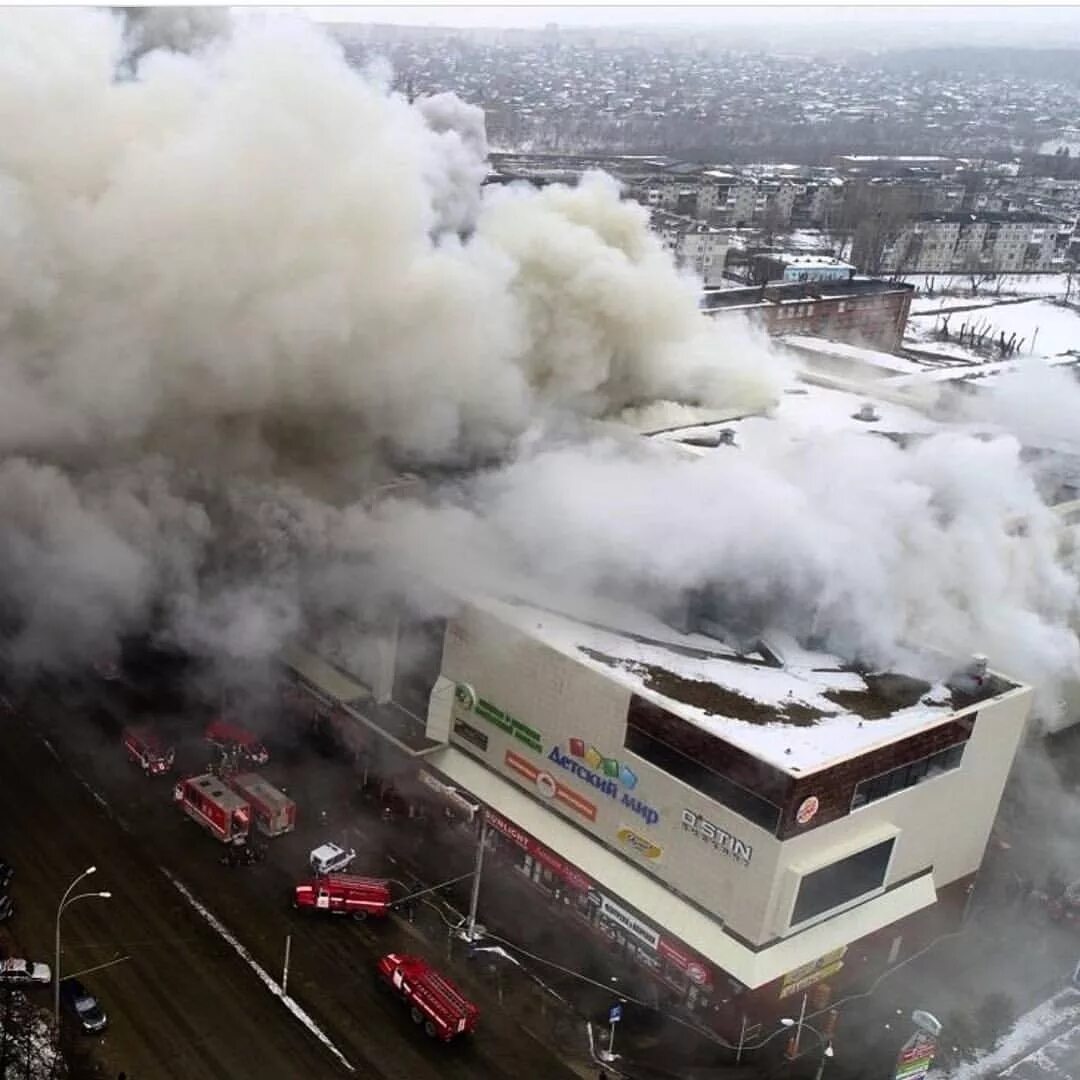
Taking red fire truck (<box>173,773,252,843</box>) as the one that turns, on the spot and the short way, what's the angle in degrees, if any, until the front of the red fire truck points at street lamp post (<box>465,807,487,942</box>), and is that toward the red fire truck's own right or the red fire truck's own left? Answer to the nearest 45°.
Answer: approximately 180°

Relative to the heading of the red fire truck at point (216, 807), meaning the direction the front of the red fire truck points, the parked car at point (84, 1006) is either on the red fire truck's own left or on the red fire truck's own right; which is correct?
on the red fire truck's own right

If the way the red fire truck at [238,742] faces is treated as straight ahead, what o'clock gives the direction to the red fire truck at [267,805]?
the red fire truck at [267,805] is roughly at 1 o'clock from the red fire truck at [238,742].

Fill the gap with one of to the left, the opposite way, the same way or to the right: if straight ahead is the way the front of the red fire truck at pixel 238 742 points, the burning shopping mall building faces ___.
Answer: to the right

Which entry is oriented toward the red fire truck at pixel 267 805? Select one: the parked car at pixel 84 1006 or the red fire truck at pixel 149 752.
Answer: the red fire truck at pixel 149 752

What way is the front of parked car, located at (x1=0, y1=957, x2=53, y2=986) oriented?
to the viewer's right
